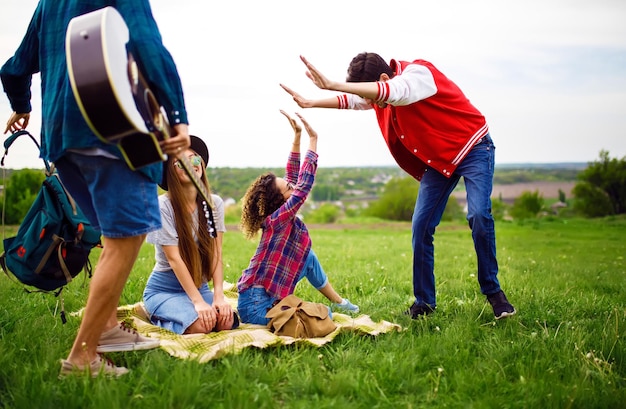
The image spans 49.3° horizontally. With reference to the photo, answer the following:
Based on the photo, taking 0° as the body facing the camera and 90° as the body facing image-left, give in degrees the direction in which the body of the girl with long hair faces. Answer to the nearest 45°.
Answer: approximately 315°

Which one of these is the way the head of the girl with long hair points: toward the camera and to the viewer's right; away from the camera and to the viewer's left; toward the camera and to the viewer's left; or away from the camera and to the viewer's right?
toward the camera and to the viewer's right

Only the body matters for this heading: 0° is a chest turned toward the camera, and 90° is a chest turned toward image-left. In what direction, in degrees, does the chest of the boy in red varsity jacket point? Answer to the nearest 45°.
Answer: approximately 45°

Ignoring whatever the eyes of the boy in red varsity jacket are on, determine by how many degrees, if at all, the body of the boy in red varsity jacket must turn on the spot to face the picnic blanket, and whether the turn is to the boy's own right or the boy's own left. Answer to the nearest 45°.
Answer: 0° — they already face it

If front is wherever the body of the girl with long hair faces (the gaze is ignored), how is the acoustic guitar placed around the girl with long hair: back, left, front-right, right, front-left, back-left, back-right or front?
front-right

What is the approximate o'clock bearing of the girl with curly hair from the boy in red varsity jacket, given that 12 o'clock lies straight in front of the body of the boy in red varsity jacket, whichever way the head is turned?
The girl with curly hair is roughly at 1 o'clock from the boy in red varsity jacket.

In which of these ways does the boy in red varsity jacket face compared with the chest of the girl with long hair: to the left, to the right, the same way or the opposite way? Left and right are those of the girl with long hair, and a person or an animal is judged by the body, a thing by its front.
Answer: to the right

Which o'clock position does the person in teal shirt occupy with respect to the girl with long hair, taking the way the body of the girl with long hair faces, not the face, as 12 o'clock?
The person in teal shirt is roughly at 2 o'clock from the girl with long hair.

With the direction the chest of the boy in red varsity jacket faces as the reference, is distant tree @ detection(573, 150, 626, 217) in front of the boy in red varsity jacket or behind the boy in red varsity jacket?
behind
